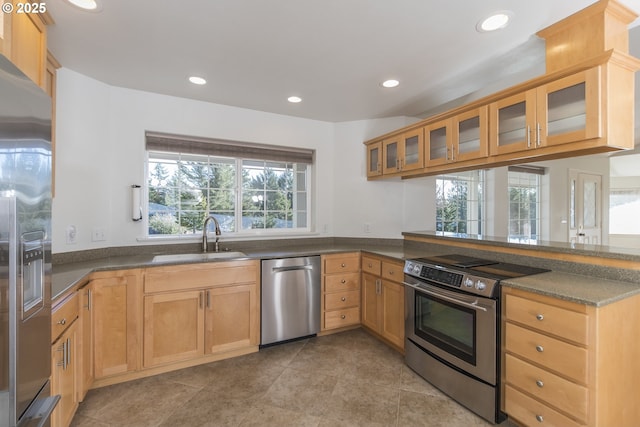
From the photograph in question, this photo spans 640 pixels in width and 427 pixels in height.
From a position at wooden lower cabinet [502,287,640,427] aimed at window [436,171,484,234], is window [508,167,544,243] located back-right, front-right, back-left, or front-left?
front-right

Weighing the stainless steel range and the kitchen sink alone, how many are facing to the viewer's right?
0

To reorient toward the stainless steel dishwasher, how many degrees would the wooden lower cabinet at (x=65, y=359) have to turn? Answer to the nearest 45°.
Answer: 0° — it already faces it

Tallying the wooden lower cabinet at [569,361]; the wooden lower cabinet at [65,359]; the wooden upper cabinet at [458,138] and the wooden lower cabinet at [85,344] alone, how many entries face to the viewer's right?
2

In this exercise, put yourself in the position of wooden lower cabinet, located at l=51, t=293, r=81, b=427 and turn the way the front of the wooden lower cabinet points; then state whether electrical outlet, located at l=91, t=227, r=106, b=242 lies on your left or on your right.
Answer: on your left

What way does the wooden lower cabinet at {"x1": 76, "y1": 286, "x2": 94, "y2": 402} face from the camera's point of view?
to the viewer's right

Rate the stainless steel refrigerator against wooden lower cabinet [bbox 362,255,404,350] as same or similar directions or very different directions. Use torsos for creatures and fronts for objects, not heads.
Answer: very different directions

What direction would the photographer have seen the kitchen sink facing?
facing the viewer

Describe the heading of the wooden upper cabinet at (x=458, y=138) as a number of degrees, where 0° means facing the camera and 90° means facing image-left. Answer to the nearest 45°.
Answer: approximately 45°

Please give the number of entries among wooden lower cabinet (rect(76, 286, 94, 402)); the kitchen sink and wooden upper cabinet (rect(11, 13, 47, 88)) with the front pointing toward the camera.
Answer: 1

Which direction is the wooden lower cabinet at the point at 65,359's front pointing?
to the viewer's right
